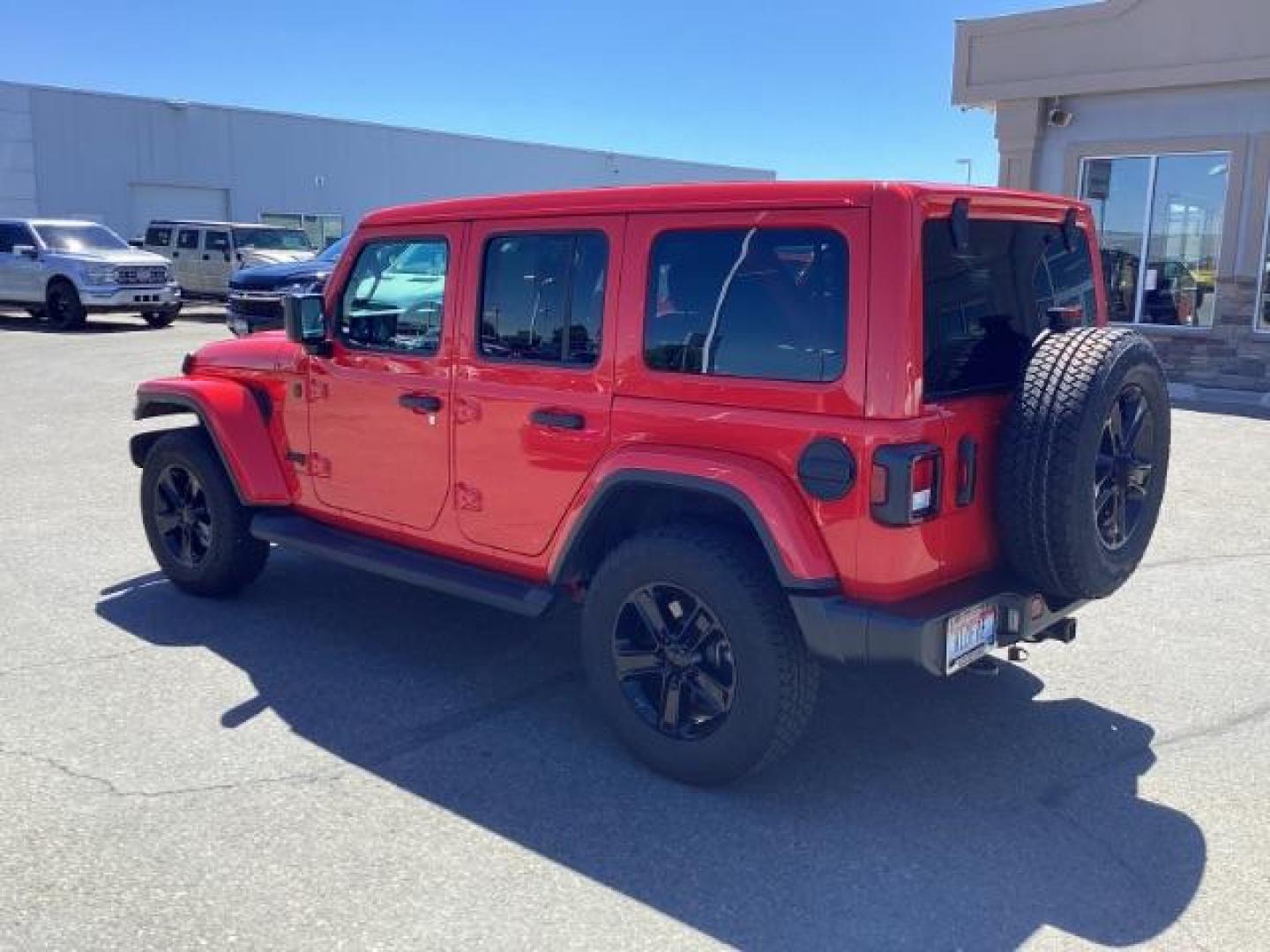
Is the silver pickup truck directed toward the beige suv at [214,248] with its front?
no

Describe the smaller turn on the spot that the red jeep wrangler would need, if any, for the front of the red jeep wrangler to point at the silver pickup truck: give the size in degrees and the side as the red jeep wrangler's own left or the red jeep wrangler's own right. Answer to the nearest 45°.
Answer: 0° — it already faces it

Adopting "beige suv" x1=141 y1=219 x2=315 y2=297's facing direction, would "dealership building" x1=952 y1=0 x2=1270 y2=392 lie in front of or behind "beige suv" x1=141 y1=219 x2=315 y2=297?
in front

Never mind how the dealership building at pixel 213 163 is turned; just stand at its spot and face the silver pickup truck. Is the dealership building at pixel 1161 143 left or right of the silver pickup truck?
left

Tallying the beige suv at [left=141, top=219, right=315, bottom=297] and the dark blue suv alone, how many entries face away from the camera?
0

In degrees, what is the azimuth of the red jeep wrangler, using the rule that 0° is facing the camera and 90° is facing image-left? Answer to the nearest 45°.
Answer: approximately 135°

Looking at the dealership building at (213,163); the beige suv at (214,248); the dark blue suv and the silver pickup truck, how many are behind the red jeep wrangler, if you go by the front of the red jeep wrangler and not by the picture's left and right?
0

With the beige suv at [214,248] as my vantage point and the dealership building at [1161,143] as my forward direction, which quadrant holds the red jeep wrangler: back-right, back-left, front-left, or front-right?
front-right

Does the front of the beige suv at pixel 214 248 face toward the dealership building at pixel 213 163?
no

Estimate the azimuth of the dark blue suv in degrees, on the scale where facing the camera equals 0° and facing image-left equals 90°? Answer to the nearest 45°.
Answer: approximately 45°

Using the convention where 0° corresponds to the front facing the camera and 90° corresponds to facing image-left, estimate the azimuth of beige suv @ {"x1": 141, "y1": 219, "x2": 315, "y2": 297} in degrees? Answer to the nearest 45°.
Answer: approximately 315°

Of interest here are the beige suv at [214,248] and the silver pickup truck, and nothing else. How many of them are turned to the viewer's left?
0

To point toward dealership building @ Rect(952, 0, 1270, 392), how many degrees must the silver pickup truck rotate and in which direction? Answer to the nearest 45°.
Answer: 0° — it already faces it

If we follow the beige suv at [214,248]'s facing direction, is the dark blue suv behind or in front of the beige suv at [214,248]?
in front

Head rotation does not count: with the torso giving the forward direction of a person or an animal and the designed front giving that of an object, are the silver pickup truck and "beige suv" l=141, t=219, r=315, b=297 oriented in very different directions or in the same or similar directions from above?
same or similar directions

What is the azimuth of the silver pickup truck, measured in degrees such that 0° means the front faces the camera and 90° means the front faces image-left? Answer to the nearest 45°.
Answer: approximately 315°

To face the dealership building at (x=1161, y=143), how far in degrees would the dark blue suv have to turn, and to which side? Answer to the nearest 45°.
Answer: approximately 90° to its left

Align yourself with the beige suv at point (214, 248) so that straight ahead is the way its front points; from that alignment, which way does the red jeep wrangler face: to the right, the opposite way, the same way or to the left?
the opposite way

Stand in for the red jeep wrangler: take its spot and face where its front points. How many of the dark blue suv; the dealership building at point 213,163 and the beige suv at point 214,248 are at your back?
0

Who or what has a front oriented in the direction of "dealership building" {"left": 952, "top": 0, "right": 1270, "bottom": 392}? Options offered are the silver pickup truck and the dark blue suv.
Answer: the silver pickup truck
